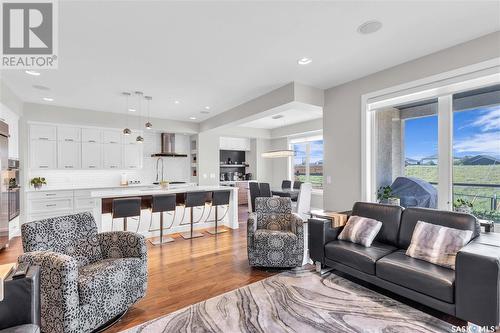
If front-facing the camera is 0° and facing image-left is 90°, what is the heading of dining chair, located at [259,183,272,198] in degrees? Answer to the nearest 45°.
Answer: approximately 225°

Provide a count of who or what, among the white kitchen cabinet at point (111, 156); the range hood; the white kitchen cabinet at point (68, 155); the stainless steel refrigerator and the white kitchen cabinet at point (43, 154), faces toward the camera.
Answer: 4

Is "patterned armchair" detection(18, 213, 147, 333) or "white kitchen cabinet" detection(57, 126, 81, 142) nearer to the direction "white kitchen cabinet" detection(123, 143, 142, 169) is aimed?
the patterned armchair

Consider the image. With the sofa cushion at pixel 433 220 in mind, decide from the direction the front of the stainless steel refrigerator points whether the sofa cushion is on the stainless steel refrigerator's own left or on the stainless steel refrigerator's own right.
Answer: on the stainless steel refrigerator's own right

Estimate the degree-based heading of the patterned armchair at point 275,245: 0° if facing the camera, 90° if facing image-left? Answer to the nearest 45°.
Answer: approximately 0°

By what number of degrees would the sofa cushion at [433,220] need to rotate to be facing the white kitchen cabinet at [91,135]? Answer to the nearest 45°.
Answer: approximately 45° to its right

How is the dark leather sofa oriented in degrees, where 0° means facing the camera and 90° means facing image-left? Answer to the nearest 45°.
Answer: approximately 45°

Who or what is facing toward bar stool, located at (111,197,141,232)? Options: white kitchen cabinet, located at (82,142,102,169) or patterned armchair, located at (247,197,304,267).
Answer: the white kitchen cabinet

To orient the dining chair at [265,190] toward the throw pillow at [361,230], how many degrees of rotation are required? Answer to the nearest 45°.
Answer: approximately 135° to its right

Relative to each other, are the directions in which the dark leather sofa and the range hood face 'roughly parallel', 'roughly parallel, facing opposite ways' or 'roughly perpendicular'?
roughly perpendicular

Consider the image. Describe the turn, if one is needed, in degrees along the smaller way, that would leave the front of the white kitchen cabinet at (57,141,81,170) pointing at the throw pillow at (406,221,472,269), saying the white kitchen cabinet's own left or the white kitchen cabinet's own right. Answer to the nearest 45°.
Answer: approximately 45° to the white kitchen cabinet's own left
